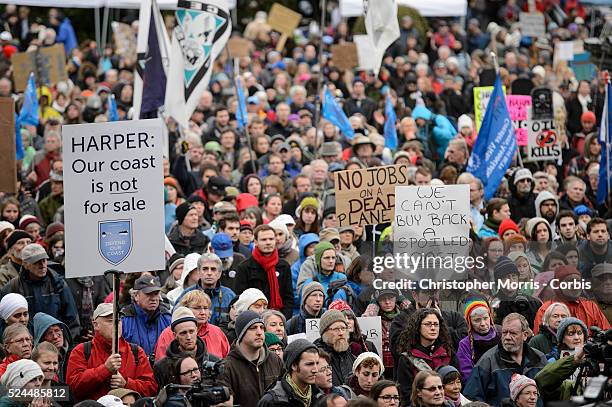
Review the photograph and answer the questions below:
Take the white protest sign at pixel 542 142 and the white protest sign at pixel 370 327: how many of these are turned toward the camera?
2

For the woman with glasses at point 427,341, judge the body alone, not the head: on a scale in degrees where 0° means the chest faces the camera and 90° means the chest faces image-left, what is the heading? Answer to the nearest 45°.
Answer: approximately 315°

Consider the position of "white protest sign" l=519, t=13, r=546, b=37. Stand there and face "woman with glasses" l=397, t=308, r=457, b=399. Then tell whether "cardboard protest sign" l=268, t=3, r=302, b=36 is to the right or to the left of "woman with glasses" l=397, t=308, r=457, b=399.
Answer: right

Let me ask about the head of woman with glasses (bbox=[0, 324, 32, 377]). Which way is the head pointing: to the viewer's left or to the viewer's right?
to the viewer's right

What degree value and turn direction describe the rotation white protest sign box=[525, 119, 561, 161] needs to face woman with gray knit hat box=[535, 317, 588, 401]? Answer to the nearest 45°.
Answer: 0° — it already faces them

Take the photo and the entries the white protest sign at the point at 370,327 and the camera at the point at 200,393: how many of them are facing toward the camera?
1

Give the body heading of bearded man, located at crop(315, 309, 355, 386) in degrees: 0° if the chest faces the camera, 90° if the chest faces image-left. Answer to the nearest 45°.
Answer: approximately 315°
